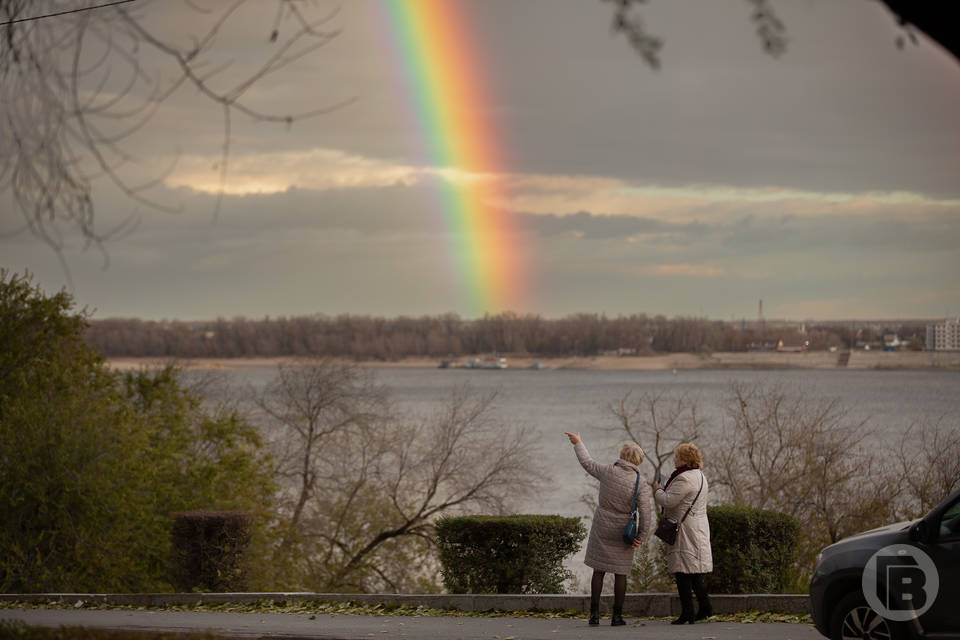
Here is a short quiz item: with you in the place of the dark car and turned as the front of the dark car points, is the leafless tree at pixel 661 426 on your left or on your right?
on your right

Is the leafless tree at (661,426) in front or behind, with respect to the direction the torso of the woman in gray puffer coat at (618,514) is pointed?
in front

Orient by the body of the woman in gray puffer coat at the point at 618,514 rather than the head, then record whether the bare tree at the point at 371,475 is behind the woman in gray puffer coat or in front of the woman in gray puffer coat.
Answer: in front

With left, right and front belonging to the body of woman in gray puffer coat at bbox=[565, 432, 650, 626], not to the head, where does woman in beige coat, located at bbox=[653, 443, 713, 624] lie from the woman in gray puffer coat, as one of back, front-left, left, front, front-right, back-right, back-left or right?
right

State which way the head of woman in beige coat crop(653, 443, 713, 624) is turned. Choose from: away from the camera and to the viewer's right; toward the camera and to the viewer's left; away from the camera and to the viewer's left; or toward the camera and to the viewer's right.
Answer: away from the camera and to the viewer's left

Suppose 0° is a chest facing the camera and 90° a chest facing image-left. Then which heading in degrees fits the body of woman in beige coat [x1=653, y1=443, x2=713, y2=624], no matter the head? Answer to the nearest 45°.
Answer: approximately 135°

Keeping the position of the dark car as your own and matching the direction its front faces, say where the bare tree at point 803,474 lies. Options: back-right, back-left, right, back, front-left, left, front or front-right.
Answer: right

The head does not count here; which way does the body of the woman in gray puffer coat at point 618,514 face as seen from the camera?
away from the camera

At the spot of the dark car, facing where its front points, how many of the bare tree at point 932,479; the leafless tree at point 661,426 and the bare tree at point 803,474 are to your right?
3

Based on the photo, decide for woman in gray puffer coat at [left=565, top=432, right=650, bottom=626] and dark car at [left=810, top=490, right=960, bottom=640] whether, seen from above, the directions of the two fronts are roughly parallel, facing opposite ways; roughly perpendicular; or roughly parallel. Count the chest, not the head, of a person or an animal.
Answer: roughly perpendicular

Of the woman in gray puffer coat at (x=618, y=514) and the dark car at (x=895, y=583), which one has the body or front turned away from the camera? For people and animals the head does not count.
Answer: the woman in gray puffer coat

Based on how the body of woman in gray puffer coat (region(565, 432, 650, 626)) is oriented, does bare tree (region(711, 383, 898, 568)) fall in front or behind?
in front

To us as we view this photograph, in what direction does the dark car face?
facing to the left of the viewer

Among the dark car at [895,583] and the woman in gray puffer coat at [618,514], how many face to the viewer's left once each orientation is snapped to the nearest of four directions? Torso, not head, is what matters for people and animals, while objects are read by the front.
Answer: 1
